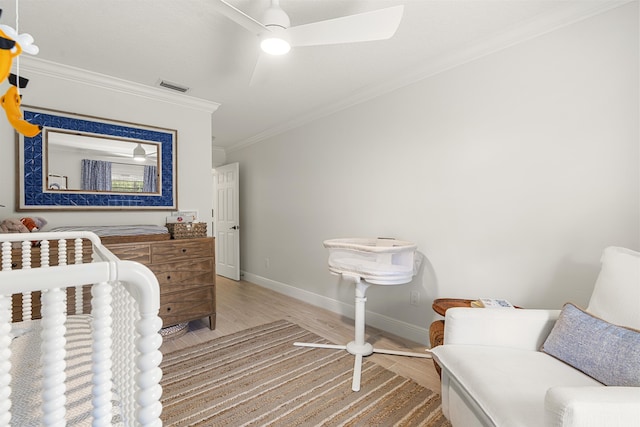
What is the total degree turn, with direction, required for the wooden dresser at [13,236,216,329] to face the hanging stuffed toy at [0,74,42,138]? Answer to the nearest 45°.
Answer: approximately 45° to its right

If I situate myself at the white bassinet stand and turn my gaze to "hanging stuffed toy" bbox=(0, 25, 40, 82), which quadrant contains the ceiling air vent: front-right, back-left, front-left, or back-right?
front-right

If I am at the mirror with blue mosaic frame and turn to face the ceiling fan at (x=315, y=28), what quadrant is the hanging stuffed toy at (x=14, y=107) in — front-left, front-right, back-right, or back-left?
front-right

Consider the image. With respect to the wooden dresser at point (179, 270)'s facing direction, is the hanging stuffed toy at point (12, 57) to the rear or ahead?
ahead

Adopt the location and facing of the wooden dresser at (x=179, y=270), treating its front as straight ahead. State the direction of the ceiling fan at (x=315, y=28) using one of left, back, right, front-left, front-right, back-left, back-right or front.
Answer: front

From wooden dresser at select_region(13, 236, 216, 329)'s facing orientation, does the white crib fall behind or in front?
in front

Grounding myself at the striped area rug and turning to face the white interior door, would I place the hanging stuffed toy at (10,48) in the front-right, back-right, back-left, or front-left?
back-left

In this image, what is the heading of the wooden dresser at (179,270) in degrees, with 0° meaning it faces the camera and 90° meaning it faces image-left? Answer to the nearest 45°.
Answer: approximately 0°

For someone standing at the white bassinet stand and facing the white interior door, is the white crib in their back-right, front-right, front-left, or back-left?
back-left
